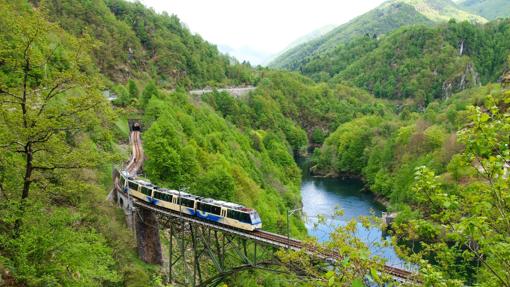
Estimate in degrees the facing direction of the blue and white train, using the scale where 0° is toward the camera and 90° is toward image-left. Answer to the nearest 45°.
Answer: approximately 315°

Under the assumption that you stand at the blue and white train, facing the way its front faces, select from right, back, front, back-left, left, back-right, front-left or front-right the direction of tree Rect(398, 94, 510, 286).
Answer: front-right

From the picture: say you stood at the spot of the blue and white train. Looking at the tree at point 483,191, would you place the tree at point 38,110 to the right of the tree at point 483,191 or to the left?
right

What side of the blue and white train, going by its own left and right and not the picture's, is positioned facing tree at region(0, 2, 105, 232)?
right
